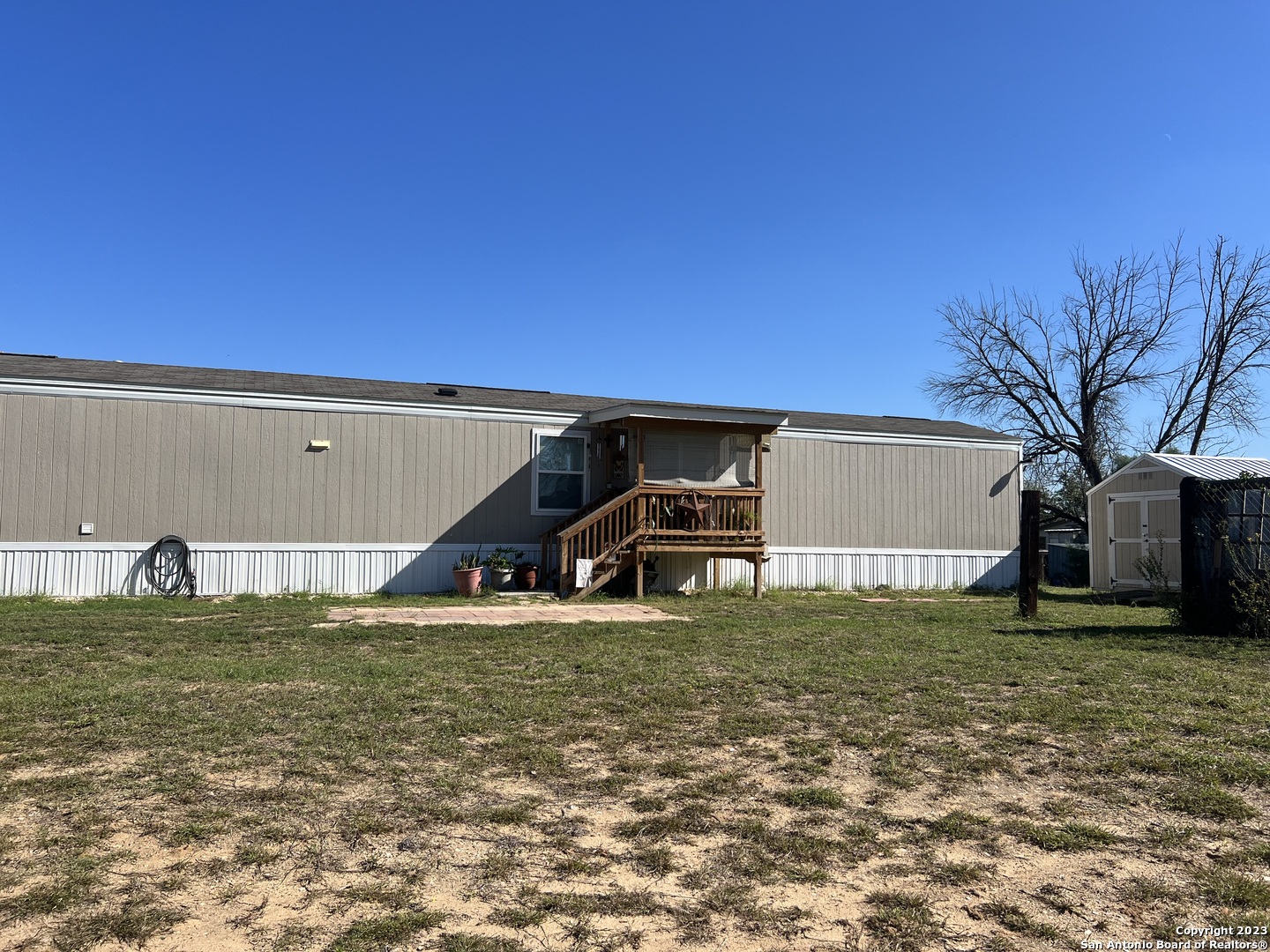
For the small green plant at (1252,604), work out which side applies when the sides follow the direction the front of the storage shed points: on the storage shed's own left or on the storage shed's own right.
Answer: on the storage shed's own left

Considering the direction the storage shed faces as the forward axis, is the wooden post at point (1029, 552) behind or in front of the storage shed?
in front

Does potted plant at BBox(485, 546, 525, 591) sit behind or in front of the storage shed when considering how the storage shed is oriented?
in front

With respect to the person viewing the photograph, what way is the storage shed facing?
facing the viewer and to the left of the viewer
